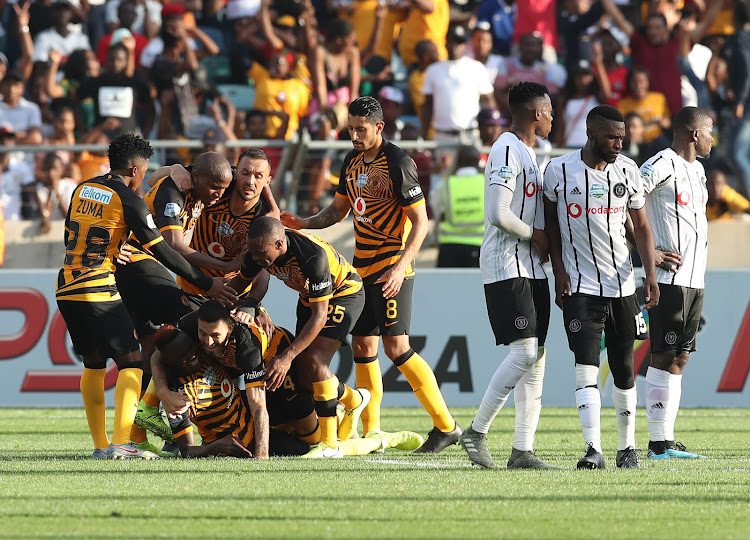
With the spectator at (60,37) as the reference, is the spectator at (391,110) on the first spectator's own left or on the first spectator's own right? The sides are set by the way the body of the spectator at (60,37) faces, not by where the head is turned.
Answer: on the first spectator's own left

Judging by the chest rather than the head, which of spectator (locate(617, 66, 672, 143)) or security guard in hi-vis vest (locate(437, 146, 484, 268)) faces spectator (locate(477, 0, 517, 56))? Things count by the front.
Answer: security guard in hi-vis vest (locate(437, 146, 484, 268))

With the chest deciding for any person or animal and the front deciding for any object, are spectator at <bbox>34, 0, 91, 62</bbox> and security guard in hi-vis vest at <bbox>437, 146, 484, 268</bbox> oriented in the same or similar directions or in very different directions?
very different directions

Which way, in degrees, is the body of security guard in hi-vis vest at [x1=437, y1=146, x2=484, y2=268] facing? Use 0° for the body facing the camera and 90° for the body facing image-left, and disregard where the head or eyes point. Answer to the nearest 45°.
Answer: approximately 180°

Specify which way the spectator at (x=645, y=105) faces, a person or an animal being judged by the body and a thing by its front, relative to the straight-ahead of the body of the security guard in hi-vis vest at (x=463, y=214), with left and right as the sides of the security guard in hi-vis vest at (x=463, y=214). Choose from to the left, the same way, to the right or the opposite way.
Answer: the opposite way

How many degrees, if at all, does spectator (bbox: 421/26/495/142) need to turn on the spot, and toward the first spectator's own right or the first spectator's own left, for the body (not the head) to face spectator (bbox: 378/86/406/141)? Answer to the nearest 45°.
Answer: approximately 90° to the first spectator's own right

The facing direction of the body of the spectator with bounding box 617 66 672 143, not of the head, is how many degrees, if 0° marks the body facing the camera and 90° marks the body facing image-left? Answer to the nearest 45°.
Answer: approximately 0°

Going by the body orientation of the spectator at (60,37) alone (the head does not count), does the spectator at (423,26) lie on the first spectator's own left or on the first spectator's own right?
on the first spectator's own left

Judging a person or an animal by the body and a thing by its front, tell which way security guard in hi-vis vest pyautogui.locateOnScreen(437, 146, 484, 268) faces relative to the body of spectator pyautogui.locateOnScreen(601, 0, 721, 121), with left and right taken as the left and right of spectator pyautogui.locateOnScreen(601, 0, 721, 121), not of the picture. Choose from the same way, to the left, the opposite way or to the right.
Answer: the opposite way

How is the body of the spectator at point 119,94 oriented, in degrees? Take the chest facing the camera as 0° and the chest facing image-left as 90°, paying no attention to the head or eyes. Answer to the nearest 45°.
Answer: approximately 0°
